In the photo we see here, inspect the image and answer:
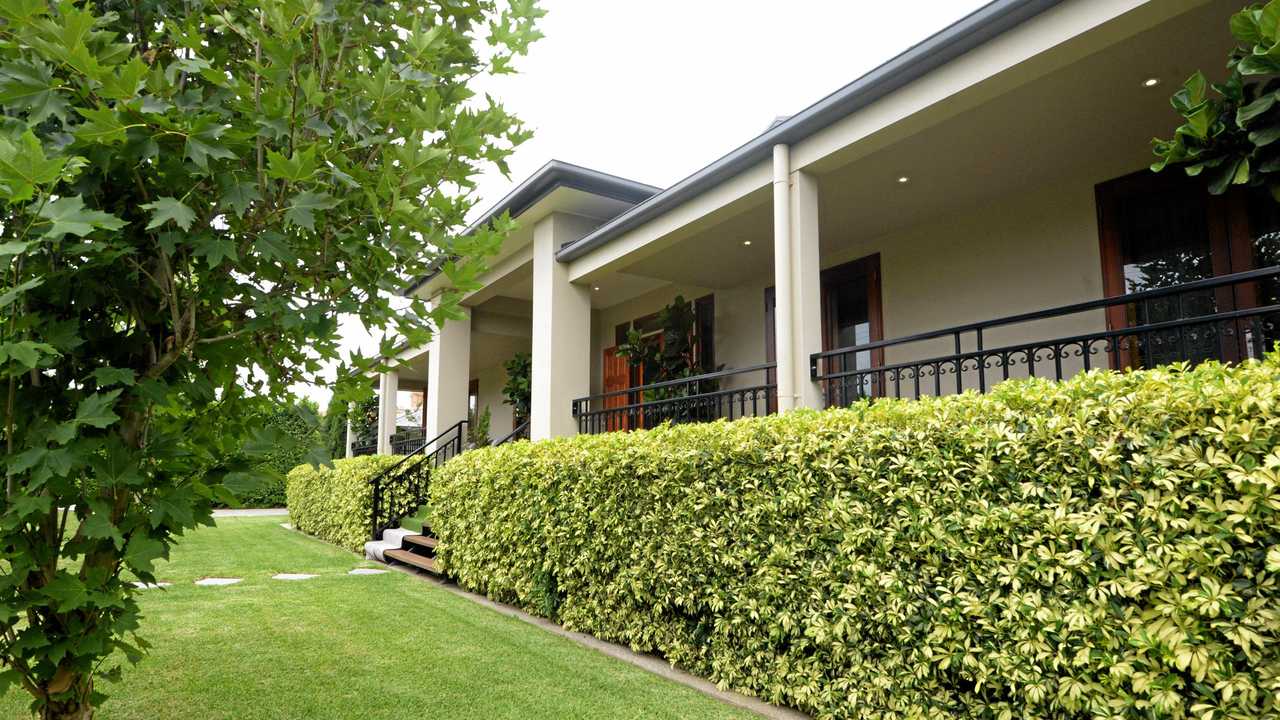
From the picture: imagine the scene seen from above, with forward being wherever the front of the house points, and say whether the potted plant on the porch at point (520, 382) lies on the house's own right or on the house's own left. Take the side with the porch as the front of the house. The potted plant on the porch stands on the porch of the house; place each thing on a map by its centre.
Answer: on the house's own right

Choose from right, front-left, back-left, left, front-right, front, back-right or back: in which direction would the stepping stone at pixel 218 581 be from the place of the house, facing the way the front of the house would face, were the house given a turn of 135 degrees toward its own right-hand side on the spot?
left

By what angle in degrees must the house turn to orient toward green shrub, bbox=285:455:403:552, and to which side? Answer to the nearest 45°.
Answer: approximately 90° to its right

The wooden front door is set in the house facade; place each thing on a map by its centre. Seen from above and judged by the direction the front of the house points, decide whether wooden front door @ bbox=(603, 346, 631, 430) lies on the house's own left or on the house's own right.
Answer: on the house's own right

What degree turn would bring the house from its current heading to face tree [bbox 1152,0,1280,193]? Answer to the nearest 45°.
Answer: approximately 45° to its left

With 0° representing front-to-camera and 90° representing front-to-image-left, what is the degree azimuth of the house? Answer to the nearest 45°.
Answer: approximately 45°

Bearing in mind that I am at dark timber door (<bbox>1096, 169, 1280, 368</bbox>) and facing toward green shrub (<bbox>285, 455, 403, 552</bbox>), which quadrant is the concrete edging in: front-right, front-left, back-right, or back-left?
front-left

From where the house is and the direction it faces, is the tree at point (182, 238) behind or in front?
in front
